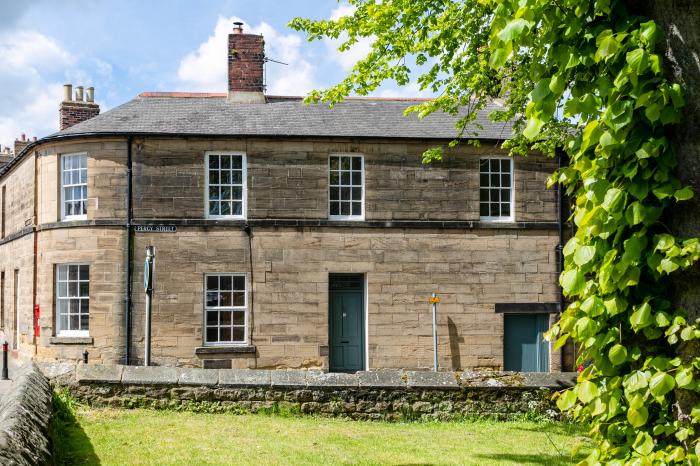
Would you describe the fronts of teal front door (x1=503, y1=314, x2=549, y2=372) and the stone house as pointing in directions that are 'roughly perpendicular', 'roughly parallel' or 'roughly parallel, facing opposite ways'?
roughly parallel

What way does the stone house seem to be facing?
toward the camera

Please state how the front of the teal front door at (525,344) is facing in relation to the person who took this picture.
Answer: facing the viewer

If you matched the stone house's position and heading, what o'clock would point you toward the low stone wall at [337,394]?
The low stone wall is roughly at 12 o'clock from the stone house.

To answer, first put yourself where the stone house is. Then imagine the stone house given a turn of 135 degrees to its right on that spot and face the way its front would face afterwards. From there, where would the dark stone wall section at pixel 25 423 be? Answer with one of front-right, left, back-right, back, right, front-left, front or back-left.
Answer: back-left
